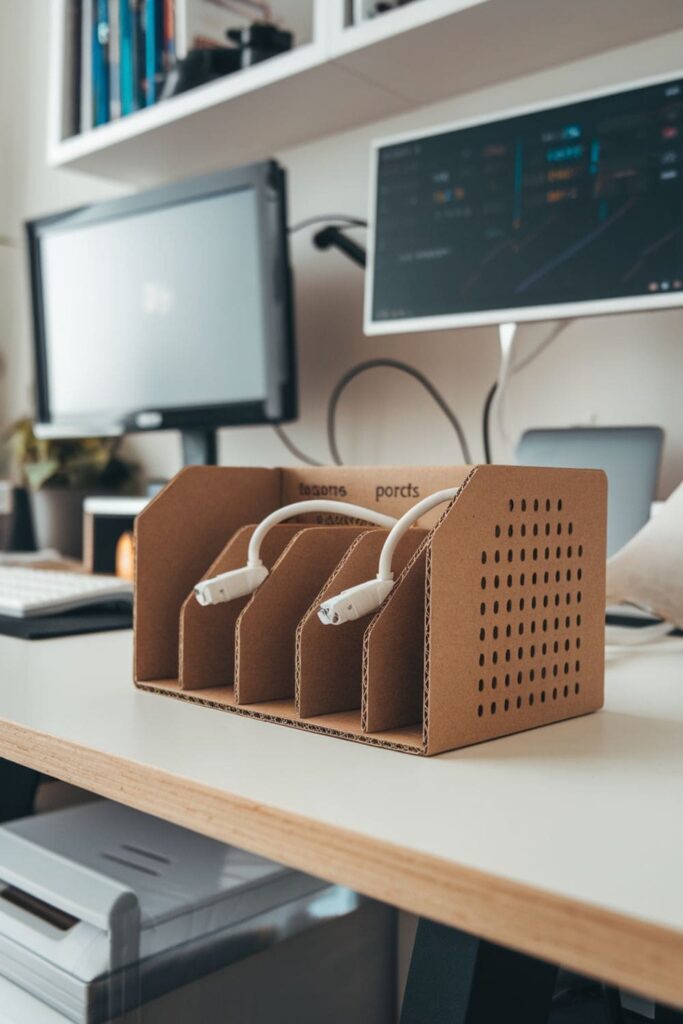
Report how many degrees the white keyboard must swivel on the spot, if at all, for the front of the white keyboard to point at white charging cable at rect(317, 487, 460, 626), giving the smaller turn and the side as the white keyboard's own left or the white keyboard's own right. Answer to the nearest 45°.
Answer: approximately 45° to the white keyboard's own left

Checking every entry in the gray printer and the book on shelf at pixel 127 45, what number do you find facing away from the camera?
0

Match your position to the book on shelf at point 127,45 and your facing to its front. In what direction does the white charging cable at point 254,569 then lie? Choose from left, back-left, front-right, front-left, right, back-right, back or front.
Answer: front-left

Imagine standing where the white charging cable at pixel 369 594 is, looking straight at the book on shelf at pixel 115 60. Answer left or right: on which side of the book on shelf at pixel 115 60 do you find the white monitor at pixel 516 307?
right

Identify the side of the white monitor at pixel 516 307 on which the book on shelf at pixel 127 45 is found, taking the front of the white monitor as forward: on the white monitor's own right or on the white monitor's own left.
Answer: on the white monitor's own right

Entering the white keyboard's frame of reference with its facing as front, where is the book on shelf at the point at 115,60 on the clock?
The book on shelf is roughly at 5 o'clock from the white keyboard.

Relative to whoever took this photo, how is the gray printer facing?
facing the viewer and to the left of the viewer
